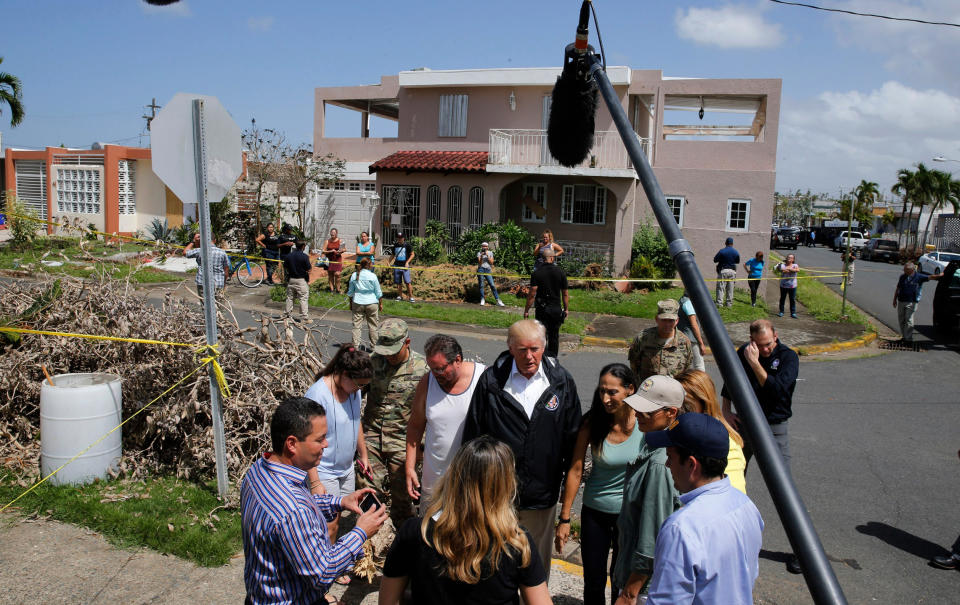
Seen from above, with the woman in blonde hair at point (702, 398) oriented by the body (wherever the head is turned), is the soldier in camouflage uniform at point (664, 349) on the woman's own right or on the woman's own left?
on the woman's own right

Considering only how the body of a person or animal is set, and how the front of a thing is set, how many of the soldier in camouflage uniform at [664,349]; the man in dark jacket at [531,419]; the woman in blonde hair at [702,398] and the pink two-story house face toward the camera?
3

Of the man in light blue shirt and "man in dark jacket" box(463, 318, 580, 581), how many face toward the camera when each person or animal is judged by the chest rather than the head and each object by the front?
1

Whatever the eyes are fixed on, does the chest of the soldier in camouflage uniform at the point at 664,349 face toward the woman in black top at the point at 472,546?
yes

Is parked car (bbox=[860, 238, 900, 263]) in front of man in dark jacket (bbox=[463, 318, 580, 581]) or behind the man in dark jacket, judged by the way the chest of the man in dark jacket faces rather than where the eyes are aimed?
behind

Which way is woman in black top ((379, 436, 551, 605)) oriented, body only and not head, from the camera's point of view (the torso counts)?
away from the camera

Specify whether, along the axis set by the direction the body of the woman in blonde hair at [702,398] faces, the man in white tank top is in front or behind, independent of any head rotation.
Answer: in front

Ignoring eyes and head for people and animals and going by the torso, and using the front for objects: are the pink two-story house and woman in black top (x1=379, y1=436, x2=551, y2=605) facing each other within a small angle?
yes

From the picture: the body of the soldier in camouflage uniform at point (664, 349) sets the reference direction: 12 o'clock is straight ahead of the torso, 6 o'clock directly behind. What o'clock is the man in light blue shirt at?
The man in light blue shirt is roughly at 12 o'clock from the soldier in camouflage uniform.

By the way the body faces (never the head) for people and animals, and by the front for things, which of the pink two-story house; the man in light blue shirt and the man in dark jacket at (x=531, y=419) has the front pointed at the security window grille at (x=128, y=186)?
the man in light blue shirt

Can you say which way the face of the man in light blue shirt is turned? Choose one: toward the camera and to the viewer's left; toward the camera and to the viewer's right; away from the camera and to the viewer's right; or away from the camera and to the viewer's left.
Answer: away from the camera and to the viewer's left

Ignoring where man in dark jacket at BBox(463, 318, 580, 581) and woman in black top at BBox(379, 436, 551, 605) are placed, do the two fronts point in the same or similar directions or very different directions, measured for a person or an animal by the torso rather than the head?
very different directions

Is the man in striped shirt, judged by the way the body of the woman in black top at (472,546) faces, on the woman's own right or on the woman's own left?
on the woman's own left

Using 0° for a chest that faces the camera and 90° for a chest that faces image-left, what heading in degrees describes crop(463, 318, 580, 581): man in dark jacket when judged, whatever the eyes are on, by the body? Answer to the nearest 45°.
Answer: approximately 0°

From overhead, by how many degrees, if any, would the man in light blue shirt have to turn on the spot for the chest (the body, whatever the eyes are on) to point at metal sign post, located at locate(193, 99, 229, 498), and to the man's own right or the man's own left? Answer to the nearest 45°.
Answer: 0° — they already face it

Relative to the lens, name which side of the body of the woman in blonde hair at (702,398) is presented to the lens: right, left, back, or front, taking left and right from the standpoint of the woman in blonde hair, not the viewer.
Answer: left
